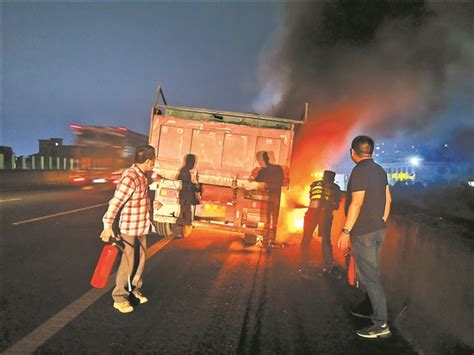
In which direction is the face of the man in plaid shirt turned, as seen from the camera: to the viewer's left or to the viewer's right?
to the viewer's right

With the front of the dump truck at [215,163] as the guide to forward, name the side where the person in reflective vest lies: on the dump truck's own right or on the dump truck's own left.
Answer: on the dump truck's own right

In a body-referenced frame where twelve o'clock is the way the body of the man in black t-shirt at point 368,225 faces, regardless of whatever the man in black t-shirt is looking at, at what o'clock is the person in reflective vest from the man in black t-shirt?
The person in reflective vest is roughly at 1 o'clock from the man in black t-shirt.

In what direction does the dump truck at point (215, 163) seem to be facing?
away from the camera

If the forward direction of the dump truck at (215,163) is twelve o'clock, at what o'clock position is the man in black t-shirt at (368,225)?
The man in black t-shirt is roughly at 5 o'clock from the dump truck.

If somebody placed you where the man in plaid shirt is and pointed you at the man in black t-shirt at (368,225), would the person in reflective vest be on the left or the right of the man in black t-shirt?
left

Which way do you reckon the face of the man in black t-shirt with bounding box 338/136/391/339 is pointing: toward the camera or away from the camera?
away from the camera

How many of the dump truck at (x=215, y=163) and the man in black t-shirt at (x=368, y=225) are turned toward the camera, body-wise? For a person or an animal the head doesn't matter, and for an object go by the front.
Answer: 0

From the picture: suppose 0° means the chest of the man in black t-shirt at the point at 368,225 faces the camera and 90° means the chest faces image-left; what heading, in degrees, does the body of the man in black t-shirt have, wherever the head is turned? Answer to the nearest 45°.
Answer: approximately 135°
